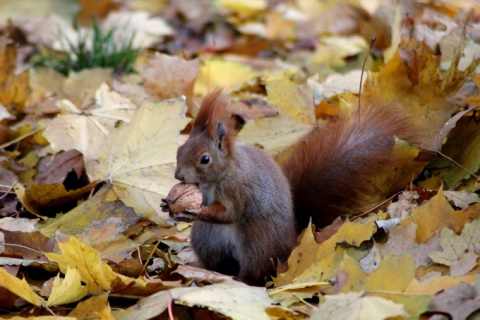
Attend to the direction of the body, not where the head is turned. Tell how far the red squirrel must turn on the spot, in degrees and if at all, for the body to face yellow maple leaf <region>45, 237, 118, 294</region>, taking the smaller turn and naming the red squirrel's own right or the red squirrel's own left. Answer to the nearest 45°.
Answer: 0° — it already faces it

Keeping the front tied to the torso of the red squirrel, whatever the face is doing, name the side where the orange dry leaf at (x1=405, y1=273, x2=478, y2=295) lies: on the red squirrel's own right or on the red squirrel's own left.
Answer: on the red squirrel's own left

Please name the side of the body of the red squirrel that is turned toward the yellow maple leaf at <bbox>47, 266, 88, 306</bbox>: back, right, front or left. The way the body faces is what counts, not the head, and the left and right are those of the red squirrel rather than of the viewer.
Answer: front

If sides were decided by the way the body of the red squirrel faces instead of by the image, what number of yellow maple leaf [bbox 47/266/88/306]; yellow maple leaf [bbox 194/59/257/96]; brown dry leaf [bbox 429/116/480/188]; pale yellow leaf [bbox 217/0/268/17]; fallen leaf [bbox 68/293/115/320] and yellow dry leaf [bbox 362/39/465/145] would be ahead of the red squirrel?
2

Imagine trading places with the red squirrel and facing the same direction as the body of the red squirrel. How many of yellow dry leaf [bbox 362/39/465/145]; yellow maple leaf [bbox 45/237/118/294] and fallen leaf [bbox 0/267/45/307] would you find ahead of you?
2

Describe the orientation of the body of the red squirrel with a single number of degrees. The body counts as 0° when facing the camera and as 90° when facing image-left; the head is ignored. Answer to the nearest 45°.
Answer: approximately 45°

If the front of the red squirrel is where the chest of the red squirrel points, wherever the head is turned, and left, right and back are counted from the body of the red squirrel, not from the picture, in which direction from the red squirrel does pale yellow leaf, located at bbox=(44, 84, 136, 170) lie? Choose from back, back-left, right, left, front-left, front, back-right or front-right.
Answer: right

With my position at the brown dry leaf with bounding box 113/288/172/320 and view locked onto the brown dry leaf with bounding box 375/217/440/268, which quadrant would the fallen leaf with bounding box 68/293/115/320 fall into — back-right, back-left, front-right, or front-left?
back-left

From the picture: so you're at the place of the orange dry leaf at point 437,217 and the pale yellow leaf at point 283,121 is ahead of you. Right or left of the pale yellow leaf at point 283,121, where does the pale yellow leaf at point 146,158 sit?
left

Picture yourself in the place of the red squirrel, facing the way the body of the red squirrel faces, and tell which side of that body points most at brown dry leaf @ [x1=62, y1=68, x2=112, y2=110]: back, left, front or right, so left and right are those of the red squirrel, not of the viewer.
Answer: right
